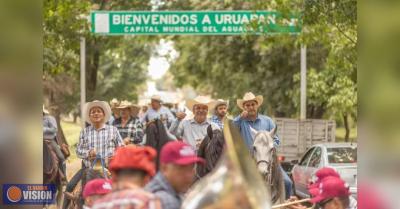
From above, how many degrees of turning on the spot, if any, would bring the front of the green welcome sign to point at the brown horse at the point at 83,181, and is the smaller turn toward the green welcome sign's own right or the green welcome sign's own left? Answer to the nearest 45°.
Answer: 0° — it already faces it

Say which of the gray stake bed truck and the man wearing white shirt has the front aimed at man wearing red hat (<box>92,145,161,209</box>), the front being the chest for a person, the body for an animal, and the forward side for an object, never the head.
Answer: the man wearing white shirt

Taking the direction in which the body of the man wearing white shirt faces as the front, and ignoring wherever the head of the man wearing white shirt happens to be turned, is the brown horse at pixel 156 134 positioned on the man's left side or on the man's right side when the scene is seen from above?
on the man's right side

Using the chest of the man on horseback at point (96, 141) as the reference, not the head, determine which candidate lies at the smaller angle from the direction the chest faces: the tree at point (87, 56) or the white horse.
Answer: the white horse

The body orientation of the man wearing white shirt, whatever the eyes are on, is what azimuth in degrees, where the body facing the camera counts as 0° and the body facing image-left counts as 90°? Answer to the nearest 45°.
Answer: approximately 0°

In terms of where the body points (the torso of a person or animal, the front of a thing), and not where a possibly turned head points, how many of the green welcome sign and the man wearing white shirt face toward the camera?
2

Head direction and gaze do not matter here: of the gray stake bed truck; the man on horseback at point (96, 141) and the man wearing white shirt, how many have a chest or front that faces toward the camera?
2

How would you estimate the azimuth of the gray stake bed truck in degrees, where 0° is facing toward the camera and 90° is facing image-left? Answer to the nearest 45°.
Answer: approximately 225°

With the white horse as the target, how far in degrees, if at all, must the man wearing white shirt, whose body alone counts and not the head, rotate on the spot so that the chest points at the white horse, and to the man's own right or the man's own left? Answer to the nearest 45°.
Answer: approximately 45° to the man's own left
